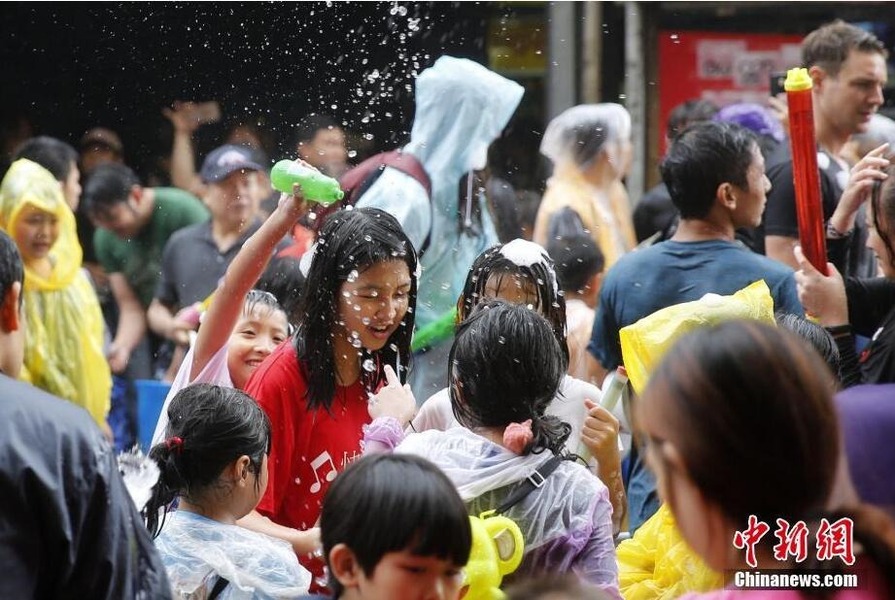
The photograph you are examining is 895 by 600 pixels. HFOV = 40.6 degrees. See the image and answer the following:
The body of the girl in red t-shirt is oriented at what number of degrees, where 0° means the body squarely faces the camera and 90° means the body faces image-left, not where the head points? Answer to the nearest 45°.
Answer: approximately 315°

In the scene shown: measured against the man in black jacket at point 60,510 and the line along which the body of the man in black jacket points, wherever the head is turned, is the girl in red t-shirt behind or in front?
in front

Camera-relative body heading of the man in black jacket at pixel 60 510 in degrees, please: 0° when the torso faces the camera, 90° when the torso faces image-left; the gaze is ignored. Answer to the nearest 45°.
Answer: approximately 180°

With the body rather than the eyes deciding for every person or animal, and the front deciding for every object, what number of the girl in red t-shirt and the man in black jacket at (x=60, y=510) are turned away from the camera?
1

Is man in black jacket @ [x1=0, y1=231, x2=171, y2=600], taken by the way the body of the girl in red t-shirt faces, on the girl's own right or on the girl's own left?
on the girl's own right

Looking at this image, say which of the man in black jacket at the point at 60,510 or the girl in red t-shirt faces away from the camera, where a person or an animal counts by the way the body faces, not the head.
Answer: the man in black jacket
